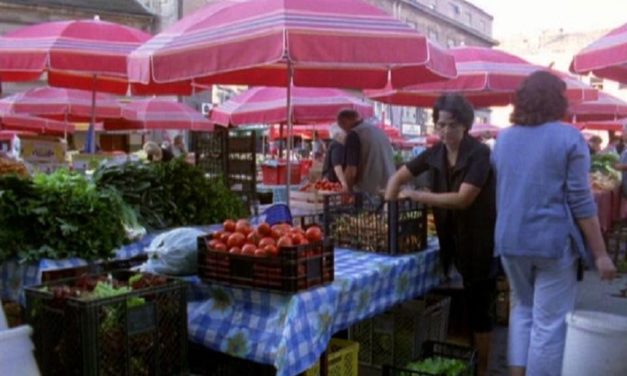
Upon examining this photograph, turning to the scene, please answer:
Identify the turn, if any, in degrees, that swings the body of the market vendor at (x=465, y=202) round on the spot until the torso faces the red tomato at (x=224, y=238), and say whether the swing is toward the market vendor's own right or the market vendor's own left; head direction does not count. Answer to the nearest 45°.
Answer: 0° — they already face it

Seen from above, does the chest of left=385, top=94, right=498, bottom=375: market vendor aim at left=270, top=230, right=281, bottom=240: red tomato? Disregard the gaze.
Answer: yes

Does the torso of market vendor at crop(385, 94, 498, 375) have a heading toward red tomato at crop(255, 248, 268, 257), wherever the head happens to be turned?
yes

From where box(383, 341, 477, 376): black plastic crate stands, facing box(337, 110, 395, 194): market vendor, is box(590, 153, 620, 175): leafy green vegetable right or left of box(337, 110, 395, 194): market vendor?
right

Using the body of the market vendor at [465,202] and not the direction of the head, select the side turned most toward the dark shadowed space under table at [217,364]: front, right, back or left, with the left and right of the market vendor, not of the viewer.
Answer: front

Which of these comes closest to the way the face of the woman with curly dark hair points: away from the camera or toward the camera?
away from the camera

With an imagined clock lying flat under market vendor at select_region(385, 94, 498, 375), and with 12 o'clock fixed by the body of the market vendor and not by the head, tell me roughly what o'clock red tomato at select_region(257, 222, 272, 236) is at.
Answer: The red tomato is roughly at 12 o'clock from the market vendor.

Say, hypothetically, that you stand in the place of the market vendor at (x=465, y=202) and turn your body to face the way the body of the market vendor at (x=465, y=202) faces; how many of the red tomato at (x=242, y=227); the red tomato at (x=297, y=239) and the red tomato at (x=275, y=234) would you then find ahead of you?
3

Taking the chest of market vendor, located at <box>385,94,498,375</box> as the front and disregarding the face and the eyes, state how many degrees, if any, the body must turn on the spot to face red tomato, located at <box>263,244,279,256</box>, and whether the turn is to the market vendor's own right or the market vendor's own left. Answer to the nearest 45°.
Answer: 0° — they already face it

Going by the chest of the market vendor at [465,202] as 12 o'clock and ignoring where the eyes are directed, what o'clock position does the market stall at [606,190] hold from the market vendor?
The market stall is roughly at 5 o'clock from the market vendor.

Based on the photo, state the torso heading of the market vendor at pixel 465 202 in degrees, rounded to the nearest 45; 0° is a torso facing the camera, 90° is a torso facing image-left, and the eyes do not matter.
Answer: approximately 45°

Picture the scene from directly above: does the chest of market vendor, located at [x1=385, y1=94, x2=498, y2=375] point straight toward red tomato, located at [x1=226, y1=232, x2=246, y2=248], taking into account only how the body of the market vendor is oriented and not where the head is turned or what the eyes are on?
yes

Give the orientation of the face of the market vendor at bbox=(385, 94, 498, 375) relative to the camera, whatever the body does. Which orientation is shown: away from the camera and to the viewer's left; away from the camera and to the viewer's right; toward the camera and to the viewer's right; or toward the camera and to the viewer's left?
toward the camera and to the viewer's left

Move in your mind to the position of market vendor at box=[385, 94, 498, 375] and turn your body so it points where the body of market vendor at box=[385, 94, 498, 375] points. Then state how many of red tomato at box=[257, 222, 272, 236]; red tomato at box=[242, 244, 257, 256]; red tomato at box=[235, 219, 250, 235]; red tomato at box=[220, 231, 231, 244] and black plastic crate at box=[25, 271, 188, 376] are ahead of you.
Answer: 5
